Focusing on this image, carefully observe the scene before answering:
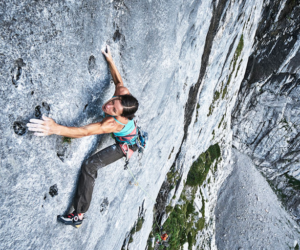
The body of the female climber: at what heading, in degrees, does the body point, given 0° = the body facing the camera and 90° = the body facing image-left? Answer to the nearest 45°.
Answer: approximately 90°
